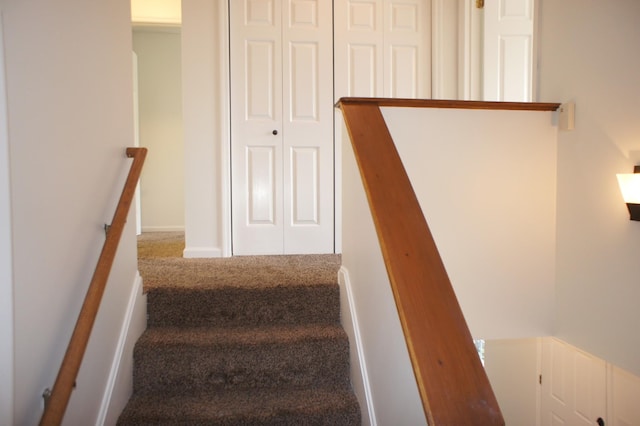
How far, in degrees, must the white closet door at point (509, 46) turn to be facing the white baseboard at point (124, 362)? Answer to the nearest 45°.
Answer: approximately 45° to its right

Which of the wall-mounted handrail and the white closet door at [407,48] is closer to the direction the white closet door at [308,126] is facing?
the wall-mounted handrail

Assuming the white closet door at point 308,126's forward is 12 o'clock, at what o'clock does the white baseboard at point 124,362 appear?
The white baseboard is roughly at 1 o'clock from the white closet door.

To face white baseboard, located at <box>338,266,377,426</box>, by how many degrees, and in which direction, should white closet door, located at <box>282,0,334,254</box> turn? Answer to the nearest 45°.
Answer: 0° — it already faces it

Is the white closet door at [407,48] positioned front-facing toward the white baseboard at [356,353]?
yes

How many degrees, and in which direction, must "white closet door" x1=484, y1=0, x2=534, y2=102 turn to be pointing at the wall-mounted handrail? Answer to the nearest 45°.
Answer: approximately 45° to its right
